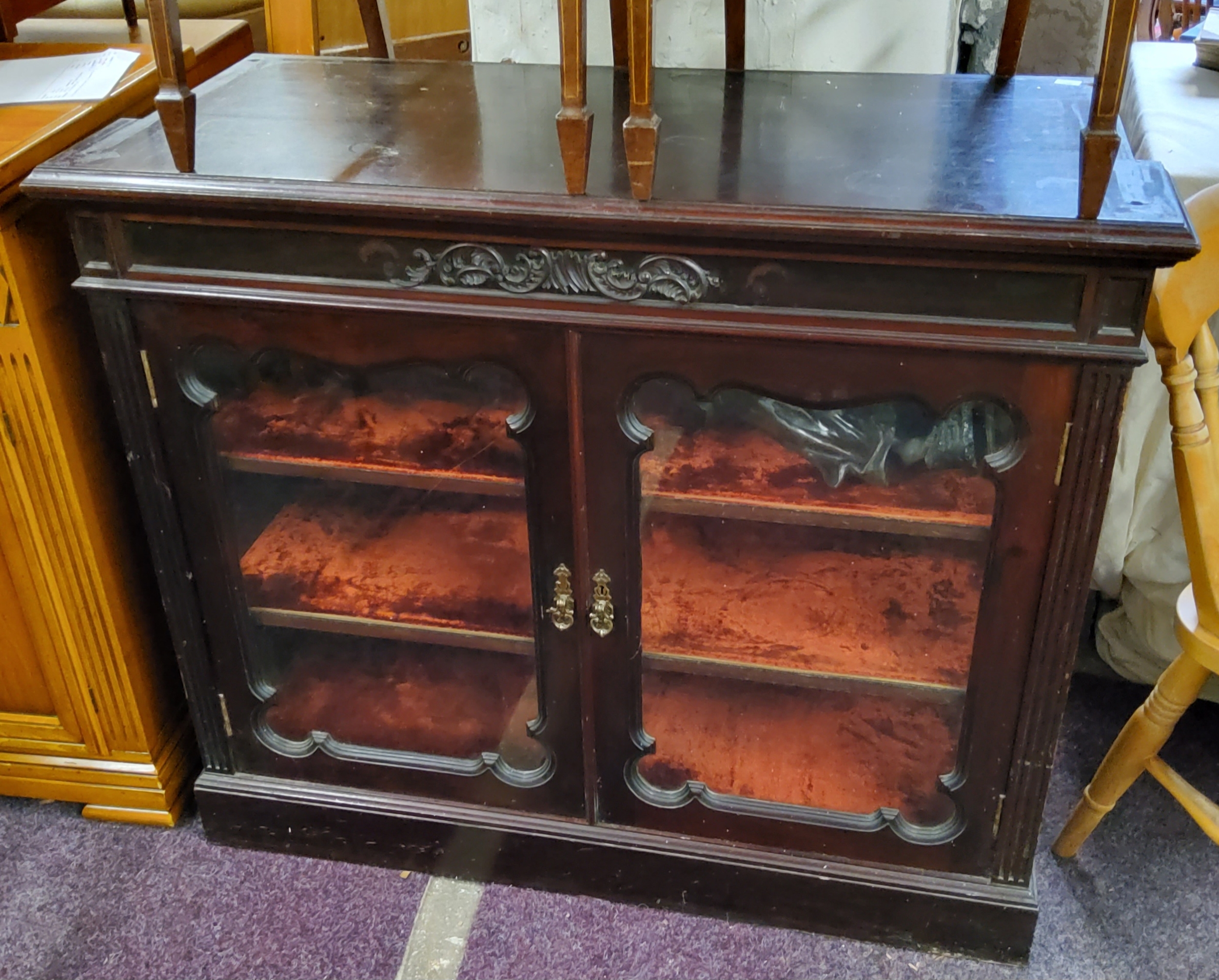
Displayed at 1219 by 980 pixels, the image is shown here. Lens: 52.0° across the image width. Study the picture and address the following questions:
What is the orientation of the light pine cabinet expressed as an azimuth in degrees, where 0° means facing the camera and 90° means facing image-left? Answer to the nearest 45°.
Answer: approximately 0°

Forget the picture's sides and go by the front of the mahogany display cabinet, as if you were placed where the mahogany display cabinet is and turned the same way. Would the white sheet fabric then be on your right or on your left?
on your left

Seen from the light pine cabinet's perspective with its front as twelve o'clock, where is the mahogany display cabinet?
The mahogany display cabinet is roughly at 10 o'clock from the light pine cabinet.

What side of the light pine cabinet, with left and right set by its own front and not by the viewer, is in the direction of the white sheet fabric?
left

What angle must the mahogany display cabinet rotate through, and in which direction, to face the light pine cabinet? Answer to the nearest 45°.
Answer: approximately 90° to its right

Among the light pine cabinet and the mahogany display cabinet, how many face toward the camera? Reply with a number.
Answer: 2
